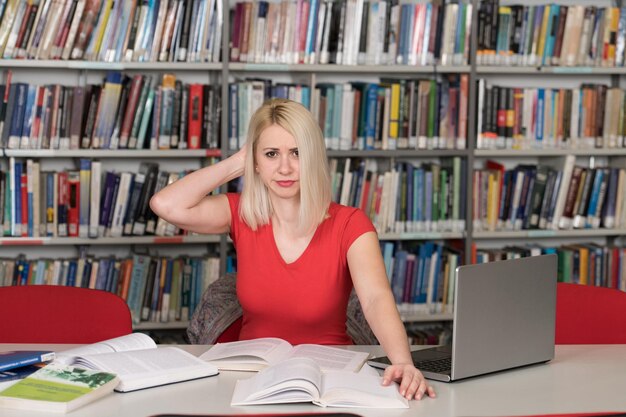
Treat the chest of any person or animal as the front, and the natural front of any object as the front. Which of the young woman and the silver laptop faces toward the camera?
the young woman

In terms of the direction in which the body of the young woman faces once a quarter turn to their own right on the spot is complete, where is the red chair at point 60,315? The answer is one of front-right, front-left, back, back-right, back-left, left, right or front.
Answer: front

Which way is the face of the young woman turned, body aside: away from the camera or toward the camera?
toward the camera

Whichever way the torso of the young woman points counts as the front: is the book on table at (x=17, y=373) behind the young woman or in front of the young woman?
in front

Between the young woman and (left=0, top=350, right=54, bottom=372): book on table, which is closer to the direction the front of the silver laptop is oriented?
the young woman

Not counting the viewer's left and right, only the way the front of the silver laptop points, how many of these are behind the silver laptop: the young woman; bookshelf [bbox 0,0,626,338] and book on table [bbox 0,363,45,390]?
0

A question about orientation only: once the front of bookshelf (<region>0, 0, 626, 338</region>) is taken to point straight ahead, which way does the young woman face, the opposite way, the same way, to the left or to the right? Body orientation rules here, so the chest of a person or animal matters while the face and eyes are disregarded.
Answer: the same way

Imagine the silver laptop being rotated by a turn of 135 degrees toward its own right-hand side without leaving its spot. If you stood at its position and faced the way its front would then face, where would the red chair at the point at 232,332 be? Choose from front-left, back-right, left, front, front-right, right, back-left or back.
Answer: back-left

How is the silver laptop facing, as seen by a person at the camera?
facing away from the viewer and to the left of the viewer

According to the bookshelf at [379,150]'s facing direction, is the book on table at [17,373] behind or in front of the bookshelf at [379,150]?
in front

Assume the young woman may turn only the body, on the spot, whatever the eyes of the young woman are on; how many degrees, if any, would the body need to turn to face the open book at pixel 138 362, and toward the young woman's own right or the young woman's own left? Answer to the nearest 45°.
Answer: approximately 45° to the young woman's own right

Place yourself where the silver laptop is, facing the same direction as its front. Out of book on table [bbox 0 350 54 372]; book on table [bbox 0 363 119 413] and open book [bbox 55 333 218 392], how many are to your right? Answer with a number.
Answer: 0

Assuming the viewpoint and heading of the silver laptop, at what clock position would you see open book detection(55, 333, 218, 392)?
The open book is roughly at 10 o'clock from the silver laptop.

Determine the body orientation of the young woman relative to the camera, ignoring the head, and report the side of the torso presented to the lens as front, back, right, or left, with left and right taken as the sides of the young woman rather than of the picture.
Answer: front

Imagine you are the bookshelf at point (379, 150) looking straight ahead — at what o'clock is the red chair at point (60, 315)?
The red chair is roughly at 1 o'clock from the bookshelf.

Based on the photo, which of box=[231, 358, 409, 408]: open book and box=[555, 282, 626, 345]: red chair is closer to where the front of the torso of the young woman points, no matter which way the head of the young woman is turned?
the open book

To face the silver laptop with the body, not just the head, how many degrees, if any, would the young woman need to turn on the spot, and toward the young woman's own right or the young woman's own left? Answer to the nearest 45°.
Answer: approximately 45° to the young woman's own left
